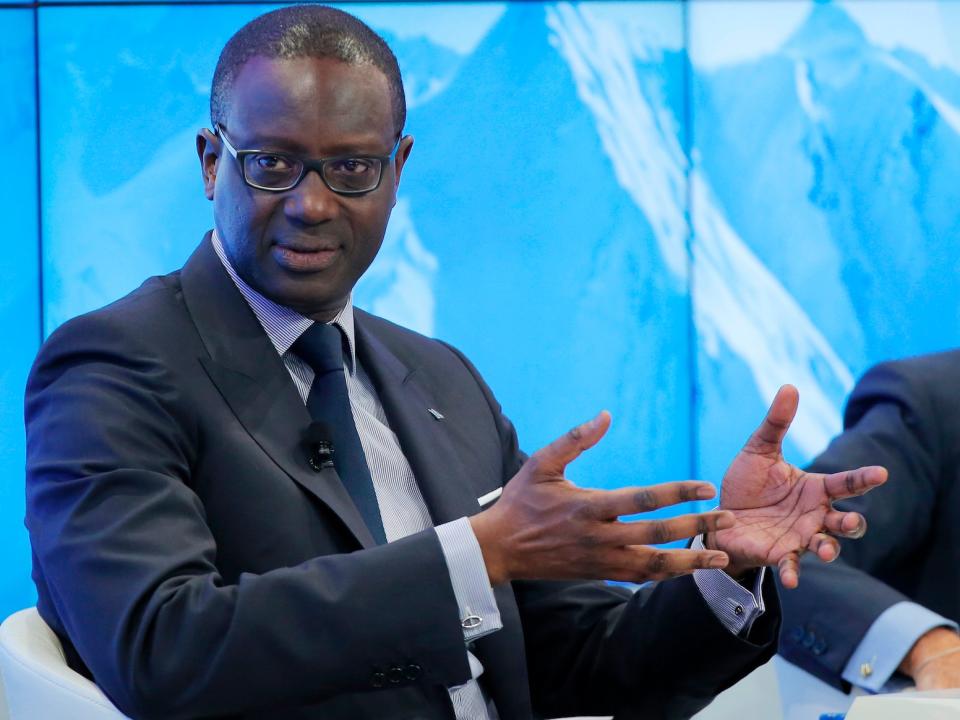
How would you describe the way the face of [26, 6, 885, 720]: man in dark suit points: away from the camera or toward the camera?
toward the camera

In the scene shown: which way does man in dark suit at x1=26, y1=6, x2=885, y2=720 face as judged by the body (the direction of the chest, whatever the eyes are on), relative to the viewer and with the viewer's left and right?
facing the viewer and to the right of the viewer
